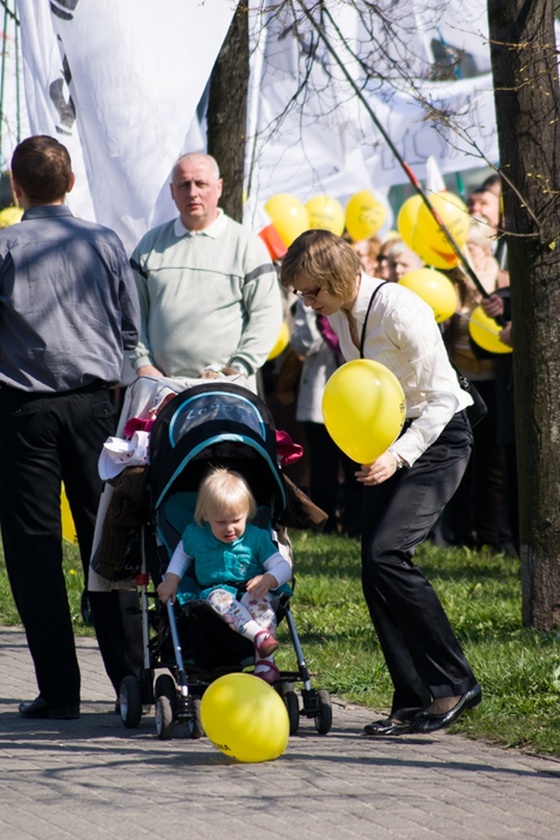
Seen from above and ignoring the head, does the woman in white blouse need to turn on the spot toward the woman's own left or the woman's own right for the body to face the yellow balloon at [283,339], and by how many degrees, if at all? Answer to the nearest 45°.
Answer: approximately 90° to the woman's own right

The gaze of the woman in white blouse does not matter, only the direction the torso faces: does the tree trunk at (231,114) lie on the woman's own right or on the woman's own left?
on the woman's own right

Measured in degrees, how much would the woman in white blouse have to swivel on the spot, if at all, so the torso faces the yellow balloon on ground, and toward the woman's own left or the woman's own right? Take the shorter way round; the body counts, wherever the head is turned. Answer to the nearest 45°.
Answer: approximately 45° to the woman's own left

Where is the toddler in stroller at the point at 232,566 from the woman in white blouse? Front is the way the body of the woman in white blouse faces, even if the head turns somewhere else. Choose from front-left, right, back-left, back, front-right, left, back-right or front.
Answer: front

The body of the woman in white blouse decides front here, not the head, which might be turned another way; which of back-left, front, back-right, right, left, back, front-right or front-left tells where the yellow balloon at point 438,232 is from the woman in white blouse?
right

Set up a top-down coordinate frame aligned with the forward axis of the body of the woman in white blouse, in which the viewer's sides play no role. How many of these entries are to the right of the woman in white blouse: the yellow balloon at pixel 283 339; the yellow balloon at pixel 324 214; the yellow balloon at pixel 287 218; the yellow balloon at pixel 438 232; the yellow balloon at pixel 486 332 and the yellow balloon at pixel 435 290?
6

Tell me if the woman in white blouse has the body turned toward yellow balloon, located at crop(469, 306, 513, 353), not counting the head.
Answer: no

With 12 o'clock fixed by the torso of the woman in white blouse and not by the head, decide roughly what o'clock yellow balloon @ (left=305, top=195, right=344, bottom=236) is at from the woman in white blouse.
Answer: The yellow balloon is roughly at 3 o'clock from the woman in white blouse.

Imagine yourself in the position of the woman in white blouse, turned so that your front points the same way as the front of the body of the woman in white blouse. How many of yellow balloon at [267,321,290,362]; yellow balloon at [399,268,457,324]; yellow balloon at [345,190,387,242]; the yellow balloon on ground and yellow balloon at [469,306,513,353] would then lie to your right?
4

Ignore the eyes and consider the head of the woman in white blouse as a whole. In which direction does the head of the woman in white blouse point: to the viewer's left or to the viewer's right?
to the viewer's left

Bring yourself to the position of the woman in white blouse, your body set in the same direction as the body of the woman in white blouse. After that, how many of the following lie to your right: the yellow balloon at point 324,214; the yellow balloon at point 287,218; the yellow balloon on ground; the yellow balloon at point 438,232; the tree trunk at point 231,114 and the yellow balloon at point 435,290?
5

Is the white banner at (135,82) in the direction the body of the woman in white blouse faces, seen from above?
no

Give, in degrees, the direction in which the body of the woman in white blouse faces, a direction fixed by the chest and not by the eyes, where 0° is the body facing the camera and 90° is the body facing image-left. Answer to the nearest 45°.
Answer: approximately 90°

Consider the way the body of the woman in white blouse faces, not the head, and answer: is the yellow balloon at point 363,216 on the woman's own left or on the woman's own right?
on the woman's own right

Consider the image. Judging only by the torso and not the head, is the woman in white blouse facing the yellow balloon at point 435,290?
no

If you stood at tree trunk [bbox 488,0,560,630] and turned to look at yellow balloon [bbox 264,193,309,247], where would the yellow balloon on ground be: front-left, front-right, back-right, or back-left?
back-left
